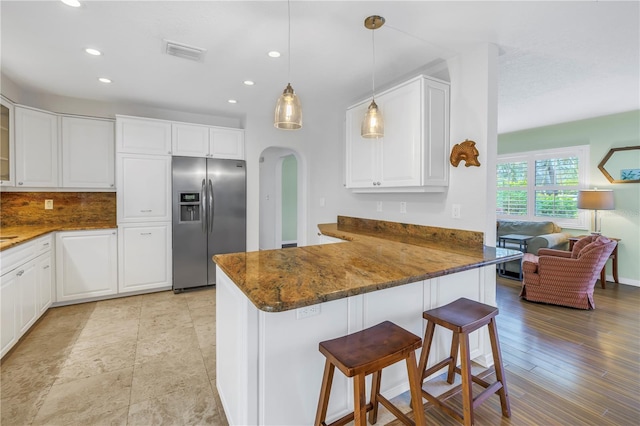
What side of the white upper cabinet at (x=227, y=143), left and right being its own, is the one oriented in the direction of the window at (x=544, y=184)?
left

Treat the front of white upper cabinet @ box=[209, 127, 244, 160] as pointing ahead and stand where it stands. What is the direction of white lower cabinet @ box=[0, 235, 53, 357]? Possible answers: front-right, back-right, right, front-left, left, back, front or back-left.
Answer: front-right

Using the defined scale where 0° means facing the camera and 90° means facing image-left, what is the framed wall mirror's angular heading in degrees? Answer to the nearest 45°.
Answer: approximately 45°

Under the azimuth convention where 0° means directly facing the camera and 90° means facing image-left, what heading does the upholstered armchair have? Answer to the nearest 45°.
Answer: approximately 90°
